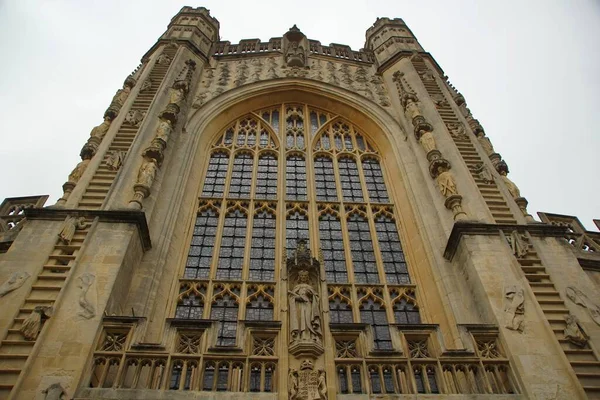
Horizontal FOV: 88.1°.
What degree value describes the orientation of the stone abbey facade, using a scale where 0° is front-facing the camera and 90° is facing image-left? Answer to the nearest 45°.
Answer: approximately 0°
